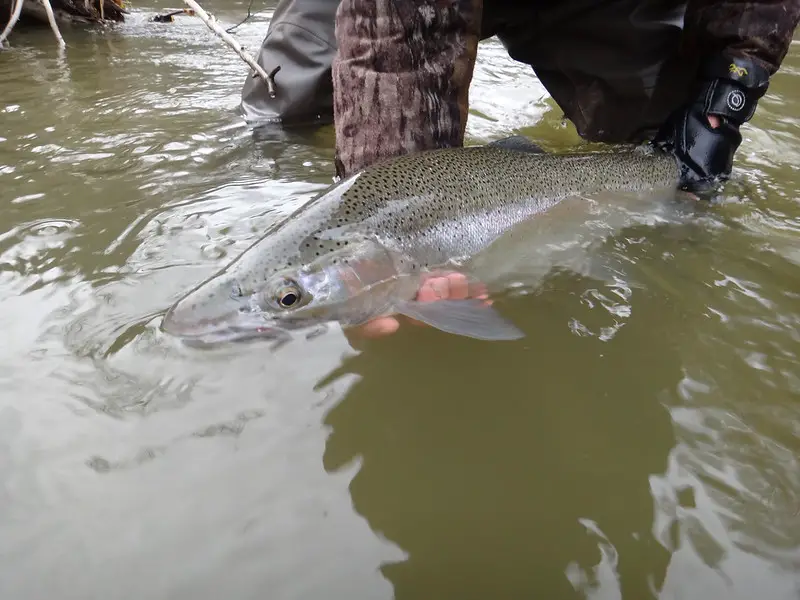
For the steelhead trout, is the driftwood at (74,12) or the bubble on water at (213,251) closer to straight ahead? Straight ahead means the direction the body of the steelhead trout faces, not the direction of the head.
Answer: the bubble on water

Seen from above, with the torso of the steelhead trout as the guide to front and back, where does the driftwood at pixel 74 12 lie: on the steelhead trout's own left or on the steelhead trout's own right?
on the steelhead trout's own right

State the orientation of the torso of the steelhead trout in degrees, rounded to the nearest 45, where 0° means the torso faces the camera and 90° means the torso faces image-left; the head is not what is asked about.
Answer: approximately 45°

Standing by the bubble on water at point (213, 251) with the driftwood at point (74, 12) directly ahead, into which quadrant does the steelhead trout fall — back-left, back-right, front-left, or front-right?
back-right

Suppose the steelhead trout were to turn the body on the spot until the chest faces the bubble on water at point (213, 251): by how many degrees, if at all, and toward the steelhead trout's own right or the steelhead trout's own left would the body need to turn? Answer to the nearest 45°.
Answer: approximately 45° to the steelhead trout's own right
